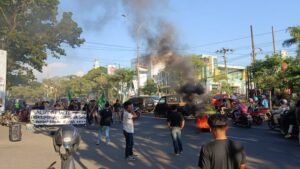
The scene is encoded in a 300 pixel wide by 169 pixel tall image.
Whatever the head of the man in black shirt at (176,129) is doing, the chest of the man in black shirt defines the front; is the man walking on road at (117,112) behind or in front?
in front

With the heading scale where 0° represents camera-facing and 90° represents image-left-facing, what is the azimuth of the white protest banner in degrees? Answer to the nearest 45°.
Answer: approximately 0°

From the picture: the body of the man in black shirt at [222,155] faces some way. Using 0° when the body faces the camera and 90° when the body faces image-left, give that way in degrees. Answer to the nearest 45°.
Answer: approximately 180°

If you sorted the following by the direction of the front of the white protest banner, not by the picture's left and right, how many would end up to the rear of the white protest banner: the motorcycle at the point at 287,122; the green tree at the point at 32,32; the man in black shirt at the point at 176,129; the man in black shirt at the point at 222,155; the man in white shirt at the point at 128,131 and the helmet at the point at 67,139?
1

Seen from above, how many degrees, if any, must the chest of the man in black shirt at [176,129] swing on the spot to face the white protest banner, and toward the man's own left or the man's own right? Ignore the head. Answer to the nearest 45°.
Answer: approximately 45° to the man's own left

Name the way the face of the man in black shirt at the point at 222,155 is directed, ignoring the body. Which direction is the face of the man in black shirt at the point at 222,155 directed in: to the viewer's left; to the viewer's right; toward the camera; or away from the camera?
away from the camera

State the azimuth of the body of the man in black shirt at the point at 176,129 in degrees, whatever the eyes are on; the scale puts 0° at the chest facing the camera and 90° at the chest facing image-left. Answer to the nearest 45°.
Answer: approximately 180°

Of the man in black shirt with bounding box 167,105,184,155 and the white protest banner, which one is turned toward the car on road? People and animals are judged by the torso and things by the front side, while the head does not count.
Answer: the man in black shirt

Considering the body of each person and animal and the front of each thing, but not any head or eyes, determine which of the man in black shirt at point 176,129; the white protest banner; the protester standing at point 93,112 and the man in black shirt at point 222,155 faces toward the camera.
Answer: the white protest banner

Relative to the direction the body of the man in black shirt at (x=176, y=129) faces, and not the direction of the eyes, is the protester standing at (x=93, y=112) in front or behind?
in front
